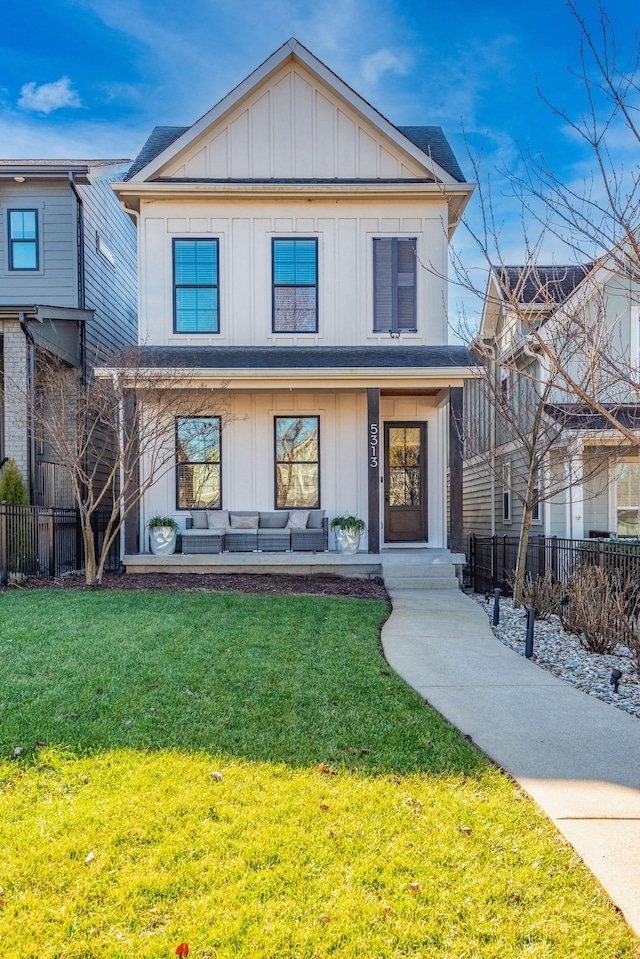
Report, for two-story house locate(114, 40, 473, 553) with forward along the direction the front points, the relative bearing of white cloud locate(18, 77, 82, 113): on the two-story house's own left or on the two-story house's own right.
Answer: on the two-story house's own right

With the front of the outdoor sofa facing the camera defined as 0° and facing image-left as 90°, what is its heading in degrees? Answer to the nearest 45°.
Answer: approximately 0°

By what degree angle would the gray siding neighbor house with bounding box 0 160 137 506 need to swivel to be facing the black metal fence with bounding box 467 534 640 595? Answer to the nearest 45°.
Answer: approximately 45° to its left

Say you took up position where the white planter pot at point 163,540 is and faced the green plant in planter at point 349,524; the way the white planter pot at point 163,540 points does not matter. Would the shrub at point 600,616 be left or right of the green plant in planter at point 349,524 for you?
right

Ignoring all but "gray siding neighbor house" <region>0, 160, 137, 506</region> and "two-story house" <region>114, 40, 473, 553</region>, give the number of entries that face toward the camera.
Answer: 2

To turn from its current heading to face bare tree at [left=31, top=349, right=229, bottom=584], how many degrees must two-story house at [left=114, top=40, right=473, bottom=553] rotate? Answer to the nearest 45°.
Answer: approximately 45° to its right

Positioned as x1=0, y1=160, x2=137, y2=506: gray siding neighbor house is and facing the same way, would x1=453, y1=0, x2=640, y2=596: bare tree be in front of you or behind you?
in front
